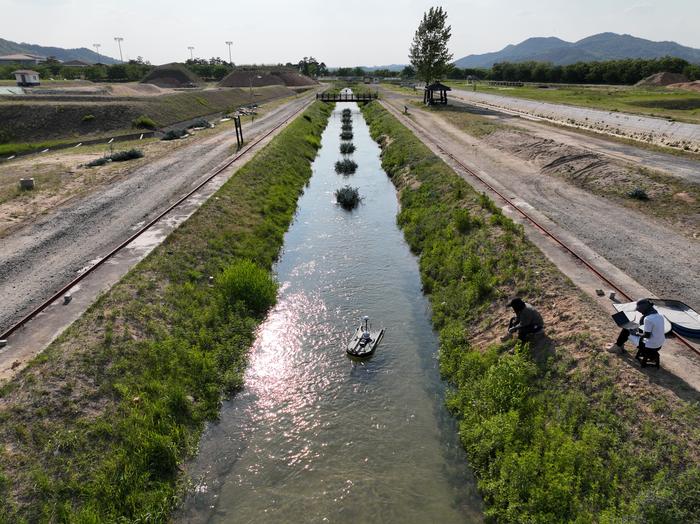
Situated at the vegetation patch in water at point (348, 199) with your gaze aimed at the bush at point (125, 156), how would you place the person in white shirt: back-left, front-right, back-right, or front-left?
back-left

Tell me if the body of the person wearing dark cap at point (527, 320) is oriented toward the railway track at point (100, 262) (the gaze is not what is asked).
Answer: yes

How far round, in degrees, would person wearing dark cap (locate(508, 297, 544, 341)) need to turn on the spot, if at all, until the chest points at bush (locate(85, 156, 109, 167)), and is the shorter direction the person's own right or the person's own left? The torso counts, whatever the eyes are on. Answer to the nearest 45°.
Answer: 0° — they already face it

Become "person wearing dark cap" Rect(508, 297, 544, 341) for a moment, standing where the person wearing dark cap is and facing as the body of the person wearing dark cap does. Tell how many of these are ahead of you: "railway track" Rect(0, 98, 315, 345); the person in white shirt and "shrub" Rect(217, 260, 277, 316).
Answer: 2

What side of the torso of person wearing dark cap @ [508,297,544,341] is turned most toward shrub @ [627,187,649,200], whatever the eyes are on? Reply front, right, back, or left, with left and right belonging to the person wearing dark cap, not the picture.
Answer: right

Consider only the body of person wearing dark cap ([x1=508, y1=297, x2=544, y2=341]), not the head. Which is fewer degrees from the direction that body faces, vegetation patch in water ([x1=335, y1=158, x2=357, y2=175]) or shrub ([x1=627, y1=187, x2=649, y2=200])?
the vegetation patch in water

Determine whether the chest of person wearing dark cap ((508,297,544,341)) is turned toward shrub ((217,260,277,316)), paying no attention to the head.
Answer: yes

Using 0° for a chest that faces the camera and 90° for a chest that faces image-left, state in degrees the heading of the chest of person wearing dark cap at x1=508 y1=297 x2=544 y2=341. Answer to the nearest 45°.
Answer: approximately 90°

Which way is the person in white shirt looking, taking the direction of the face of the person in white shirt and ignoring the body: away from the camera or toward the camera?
away from the camera

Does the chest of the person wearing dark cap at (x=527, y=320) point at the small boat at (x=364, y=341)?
yes

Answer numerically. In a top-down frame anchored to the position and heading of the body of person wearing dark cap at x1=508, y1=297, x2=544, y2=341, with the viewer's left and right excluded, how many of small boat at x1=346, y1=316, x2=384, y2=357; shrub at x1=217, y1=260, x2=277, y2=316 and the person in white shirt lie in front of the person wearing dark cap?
2
